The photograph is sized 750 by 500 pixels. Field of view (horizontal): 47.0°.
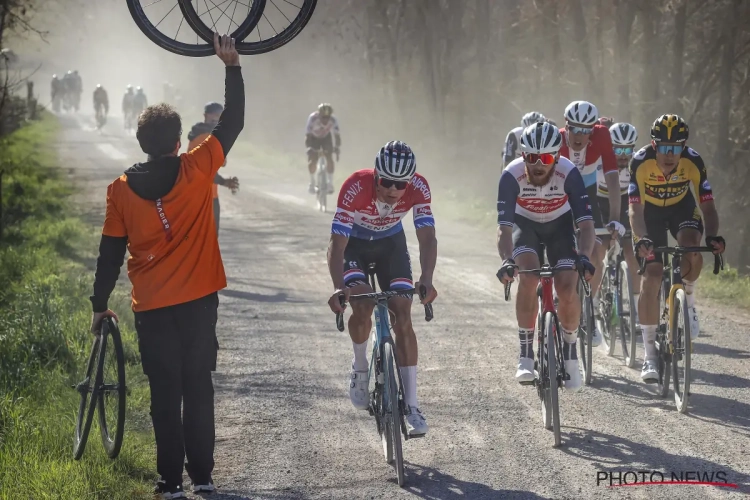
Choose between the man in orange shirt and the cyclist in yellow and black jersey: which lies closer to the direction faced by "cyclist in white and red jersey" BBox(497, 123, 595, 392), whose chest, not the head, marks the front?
the man in orange shirt

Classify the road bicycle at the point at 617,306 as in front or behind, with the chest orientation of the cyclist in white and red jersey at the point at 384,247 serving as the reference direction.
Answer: behind

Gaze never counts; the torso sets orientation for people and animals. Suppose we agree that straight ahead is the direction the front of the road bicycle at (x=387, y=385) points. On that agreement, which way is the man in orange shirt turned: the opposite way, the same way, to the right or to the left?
the opposite way

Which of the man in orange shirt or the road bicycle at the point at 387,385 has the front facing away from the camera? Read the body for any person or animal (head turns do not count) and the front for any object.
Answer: the man in orange shirt

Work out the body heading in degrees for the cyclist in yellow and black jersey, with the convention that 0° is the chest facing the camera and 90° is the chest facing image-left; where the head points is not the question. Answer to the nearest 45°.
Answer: approximately 0°

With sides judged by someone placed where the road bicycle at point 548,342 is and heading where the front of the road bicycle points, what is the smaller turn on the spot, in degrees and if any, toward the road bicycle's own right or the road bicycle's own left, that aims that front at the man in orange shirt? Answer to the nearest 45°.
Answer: approximately 45° to the road bicycle's own right

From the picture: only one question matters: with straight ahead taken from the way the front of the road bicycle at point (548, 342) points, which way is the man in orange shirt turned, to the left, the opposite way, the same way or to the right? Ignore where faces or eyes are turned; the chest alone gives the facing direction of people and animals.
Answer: the opposite way

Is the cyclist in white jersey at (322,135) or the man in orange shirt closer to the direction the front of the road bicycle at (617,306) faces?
the man in orange shirt

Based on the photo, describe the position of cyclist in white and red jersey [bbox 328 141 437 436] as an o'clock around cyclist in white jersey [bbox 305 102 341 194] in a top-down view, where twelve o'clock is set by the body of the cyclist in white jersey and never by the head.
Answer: The cyclist in white and red jersey is roughly at 12 o'clock from the cyclist in white jersey.

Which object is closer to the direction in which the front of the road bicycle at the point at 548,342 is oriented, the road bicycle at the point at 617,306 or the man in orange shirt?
the man in orange shirt

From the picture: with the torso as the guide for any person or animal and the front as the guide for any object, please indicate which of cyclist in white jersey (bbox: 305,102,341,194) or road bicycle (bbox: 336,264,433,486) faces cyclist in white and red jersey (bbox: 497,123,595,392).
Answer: the cyclist in white jersey

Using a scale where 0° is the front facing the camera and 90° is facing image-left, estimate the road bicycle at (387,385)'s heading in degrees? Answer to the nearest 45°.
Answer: approximately 0°
